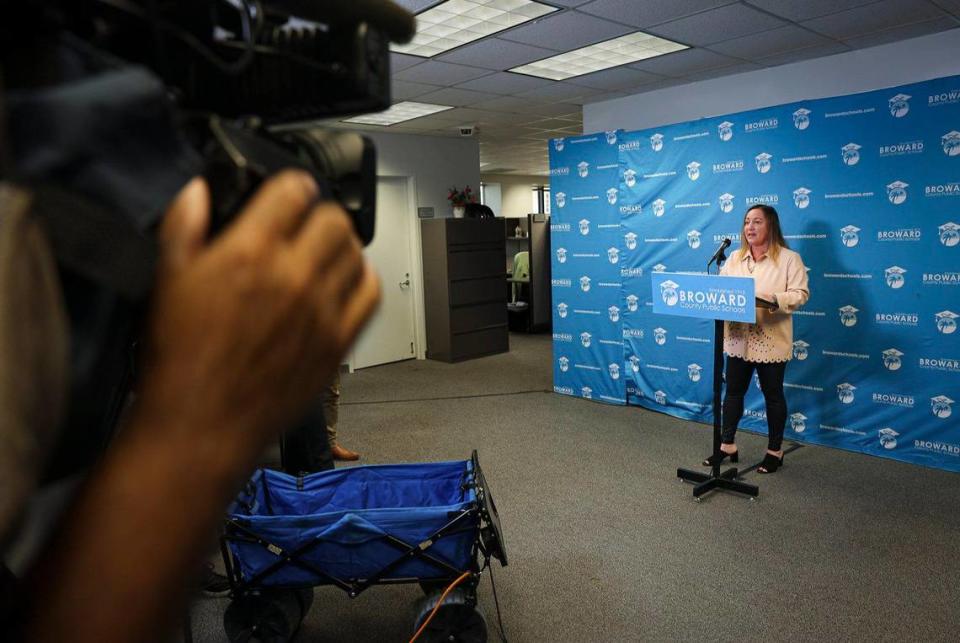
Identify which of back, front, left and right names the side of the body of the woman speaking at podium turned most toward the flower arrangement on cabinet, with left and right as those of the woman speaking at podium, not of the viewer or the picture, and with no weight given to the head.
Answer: right

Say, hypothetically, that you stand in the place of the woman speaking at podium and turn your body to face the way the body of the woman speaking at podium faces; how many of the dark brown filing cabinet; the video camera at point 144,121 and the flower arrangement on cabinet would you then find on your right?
2

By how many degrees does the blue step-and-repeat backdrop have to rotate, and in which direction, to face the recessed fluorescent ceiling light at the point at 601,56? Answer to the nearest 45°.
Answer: approximately 45° to its right

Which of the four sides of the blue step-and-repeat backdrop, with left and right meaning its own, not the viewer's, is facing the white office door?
right

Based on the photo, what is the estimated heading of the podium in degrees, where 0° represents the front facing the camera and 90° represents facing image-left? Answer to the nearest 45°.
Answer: approximately 45°

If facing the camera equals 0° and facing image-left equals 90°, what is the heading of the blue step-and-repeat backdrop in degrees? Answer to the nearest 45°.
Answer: approximately 45°

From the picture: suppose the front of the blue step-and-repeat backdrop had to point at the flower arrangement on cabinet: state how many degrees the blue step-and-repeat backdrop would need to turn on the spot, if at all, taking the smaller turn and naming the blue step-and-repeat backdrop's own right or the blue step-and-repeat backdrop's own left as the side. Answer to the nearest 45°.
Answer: approximately 90° to the blue step-and-repeat backdrop's own right

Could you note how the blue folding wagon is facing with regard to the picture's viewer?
facing to the right of the viewer
